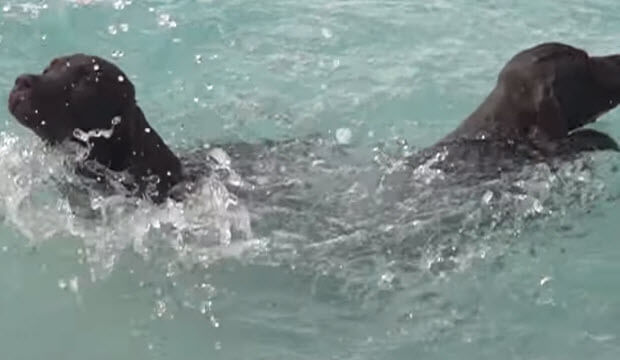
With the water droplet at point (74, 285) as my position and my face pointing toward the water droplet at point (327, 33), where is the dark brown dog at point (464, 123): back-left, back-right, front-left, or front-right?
front-right

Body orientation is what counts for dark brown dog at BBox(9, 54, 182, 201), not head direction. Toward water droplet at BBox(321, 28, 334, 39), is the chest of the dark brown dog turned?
no

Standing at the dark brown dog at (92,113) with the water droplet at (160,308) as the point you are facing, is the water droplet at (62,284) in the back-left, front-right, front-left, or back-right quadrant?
front-right

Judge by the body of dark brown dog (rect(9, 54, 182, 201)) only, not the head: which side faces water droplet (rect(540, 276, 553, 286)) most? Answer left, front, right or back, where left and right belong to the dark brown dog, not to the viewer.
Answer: back

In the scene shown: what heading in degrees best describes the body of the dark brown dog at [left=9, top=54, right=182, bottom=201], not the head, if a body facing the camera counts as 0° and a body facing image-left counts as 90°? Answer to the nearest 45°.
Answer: approximately 90°

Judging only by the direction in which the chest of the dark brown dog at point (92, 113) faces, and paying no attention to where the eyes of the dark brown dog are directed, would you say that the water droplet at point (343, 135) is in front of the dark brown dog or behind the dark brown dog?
behind

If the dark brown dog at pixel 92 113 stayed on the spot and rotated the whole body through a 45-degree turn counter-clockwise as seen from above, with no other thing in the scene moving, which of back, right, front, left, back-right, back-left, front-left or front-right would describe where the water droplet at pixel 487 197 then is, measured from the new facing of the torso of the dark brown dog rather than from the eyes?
back-left
